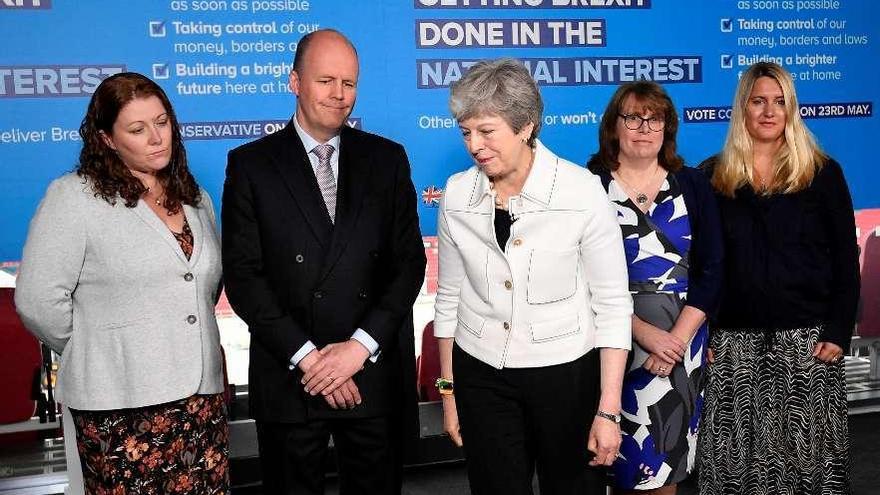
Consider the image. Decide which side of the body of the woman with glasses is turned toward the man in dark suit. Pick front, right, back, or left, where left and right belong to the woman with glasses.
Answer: right

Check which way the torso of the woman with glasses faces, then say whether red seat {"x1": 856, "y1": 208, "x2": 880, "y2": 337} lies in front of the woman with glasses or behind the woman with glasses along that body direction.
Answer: behind

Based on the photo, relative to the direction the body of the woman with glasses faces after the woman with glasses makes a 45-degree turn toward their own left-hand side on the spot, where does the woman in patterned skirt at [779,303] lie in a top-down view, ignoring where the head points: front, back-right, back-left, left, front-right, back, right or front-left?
left

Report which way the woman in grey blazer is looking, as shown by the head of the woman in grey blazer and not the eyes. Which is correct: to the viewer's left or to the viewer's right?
to the viewer's right

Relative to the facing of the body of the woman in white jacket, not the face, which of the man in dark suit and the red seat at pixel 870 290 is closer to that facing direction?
the man in dark suit

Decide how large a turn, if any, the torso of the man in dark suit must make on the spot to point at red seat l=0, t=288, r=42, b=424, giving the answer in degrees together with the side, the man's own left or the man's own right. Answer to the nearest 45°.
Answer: approximately 135° to the man's own right

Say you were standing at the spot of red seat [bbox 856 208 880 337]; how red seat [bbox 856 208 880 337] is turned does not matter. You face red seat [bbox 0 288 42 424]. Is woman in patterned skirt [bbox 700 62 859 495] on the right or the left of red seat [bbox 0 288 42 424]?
left

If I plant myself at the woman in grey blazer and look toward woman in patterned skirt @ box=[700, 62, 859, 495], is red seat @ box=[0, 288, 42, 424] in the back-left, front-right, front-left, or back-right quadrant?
back-left

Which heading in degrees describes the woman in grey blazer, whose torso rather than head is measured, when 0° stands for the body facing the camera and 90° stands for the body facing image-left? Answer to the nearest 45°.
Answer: approximately 315°

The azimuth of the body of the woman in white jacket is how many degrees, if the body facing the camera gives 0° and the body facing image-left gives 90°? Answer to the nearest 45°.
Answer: approximately 45°

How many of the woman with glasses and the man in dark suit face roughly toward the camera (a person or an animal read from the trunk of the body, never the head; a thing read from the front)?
2
